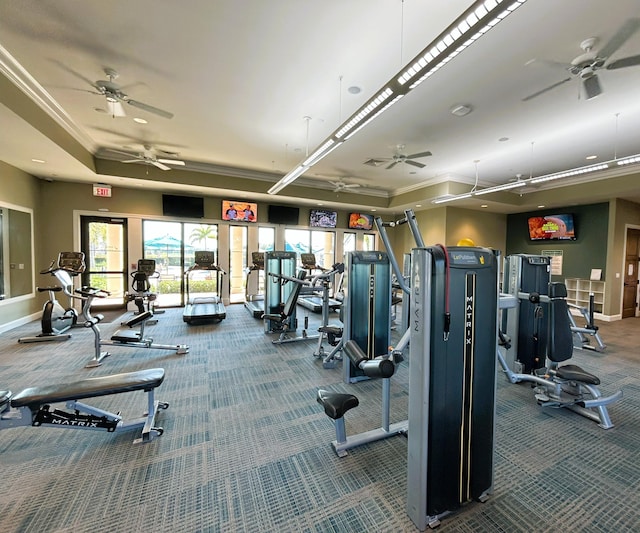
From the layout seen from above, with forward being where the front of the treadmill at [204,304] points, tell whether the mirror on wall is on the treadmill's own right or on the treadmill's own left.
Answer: on the treadmill's own left

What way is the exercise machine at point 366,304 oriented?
toward the camera

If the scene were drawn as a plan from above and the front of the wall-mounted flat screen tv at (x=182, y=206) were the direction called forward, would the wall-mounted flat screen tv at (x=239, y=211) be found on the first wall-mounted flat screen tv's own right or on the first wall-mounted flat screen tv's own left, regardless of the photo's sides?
on the first wall-mounted flat screen tv's own left

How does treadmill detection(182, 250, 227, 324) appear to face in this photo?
away from the camera

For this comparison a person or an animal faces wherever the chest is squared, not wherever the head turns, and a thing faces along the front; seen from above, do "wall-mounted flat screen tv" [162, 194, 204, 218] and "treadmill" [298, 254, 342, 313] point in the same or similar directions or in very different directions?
very different directions

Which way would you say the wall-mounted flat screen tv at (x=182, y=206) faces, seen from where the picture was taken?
facing the viewer

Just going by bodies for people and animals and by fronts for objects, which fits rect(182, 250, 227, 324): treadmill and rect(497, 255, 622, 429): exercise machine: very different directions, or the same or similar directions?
very different directions

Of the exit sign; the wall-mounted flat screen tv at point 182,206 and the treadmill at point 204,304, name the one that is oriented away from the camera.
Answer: the treadmill

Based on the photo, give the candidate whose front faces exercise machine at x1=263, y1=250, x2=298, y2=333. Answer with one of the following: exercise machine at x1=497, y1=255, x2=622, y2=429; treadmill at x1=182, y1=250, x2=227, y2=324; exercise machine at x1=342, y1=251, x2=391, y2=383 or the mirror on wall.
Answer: the mirror on wall

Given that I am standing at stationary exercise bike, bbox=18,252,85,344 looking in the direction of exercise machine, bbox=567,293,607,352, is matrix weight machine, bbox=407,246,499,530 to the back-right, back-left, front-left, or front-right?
front-right

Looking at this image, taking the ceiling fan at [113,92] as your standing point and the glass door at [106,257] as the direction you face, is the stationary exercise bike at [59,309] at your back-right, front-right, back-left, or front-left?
front-left

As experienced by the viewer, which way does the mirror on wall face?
facing the viewer and to the right of the viewer

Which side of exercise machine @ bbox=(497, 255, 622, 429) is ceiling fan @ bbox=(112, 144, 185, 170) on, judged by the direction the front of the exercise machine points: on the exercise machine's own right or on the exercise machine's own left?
on the exercise machine's own right

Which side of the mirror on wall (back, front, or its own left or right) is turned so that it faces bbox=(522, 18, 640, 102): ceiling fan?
front

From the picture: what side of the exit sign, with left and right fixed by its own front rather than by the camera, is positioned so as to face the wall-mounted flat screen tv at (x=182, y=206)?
left

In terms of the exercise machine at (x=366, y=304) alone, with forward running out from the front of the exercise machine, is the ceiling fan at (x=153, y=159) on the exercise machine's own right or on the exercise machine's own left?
on the exercise machine's own right

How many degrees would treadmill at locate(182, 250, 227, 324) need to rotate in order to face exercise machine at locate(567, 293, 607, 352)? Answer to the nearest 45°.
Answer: approximately 135° to its right

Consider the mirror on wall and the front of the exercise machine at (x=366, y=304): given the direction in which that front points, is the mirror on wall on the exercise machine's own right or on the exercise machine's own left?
on the exercise machine's own right

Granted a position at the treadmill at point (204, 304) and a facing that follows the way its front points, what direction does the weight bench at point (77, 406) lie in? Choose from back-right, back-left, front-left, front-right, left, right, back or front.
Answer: back

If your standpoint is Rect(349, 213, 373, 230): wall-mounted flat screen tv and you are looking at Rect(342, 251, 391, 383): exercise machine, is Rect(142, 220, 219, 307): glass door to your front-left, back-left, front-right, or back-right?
front-right
